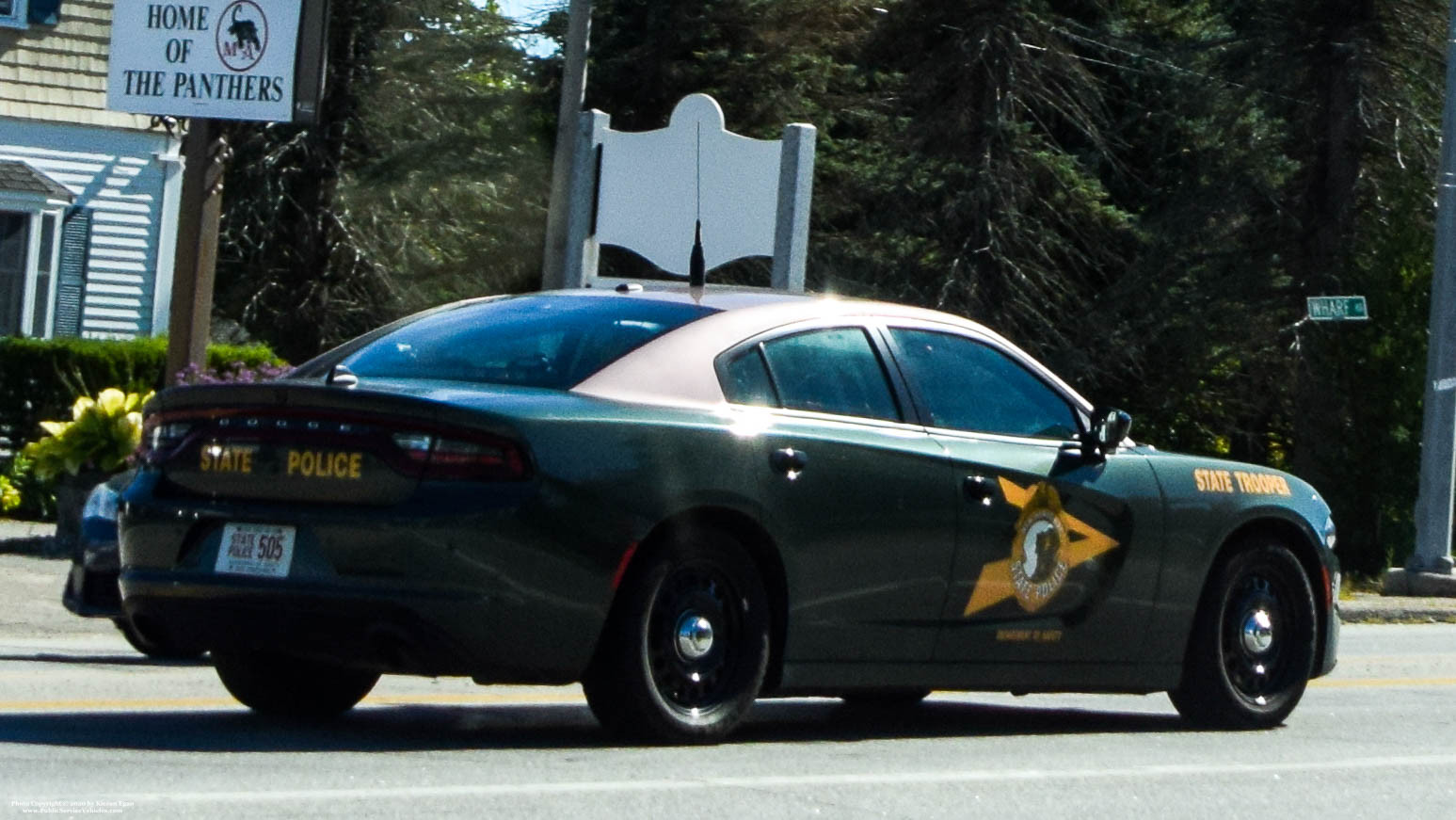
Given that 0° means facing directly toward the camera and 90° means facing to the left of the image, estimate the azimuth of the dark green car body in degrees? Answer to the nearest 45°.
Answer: approximately 225°

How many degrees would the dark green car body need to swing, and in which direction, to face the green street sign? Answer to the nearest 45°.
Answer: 0° — it already faces it

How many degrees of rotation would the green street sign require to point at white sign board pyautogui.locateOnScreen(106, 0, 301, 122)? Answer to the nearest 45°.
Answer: approximately 45° to its right

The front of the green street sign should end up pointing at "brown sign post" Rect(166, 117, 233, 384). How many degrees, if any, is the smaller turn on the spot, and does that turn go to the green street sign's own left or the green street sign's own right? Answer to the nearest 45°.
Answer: approximately 45° to the green street sign's own right

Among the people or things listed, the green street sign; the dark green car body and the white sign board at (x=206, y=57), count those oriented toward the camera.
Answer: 2

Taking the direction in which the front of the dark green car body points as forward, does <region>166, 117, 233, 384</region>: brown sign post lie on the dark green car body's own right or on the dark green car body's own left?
on the dark green car body's own left

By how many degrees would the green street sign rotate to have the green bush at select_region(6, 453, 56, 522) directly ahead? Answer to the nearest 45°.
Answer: approximately 90° to its right

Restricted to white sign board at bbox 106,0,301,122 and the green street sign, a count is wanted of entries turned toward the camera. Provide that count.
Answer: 2
